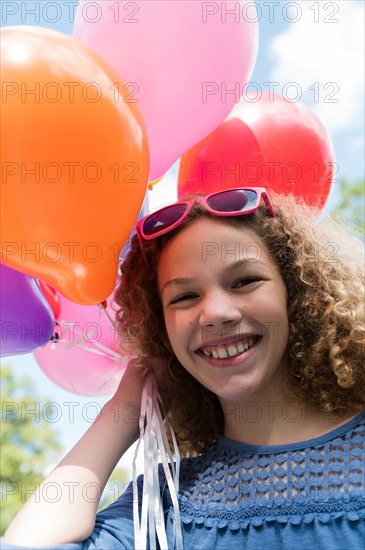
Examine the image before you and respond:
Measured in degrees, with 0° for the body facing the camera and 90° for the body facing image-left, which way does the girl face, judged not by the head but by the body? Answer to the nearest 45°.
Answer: approximately 0°
